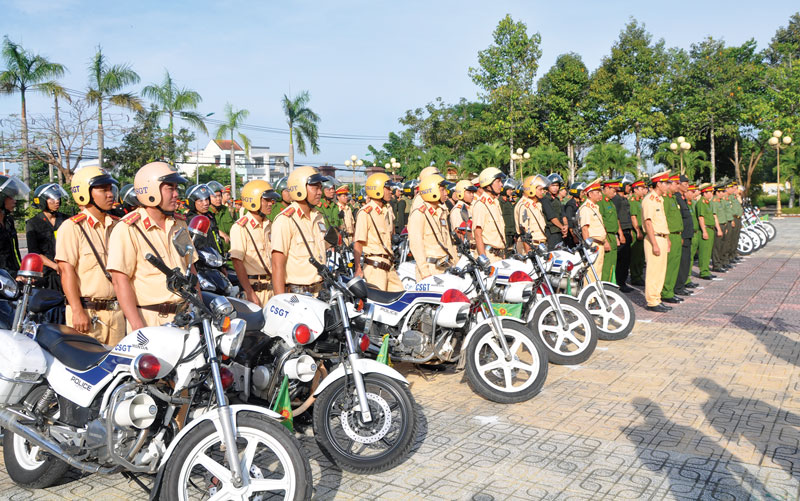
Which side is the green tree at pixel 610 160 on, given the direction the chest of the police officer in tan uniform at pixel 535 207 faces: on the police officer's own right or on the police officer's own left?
on the police officer's own left

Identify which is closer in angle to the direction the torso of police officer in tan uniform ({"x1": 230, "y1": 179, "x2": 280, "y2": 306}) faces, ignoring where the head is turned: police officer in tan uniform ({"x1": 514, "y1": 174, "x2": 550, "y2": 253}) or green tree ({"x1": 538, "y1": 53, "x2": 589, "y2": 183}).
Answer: the police officer in tan uniform

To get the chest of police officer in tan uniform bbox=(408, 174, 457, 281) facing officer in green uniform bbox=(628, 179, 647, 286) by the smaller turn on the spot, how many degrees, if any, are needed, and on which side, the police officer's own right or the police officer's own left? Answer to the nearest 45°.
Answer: approximately 90° to the police officer's own left

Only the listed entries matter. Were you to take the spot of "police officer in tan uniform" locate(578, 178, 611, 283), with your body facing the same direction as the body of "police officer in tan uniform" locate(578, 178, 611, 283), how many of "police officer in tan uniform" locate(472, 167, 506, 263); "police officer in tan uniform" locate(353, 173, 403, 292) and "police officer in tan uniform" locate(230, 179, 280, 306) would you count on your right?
3

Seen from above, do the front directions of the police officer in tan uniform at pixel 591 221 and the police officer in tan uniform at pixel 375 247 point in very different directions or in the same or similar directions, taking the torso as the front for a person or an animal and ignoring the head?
same or similar directions

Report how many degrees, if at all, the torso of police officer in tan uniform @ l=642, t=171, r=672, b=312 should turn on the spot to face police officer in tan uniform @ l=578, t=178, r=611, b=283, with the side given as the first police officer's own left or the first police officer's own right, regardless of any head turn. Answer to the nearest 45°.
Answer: approximately 135° to the first police officer's own right

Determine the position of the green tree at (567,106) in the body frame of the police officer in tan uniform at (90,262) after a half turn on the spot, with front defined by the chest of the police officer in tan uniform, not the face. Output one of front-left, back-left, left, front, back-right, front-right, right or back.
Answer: right

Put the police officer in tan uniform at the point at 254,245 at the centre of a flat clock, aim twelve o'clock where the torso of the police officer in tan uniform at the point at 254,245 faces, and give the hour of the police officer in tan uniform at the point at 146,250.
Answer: the police officer in tan uniform at the point at 146,250 is roughly at 2 o'clock from the police officer in tan uniform at the point at 254,245.

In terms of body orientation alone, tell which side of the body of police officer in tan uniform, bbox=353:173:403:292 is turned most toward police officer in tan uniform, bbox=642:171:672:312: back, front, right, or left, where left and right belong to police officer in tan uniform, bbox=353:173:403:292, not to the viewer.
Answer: left

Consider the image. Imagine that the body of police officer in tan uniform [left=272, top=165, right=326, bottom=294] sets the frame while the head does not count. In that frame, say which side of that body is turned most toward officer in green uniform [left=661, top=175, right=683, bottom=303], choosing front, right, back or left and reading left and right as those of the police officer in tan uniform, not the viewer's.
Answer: left

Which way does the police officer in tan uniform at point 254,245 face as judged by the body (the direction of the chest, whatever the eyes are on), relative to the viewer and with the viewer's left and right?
facing the viewer and to the right of the viewer

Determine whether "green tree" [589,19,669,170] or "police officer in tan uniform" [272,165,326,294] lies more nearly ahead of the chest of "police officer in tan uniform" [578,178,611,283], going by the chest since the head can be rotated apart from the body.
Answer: the police officer in tan uniform

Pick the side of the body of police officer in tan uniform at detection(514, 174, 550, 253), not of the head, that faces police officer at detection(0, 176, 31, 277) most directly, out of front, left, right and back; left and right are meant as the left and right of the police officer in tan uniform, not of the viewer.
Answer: right

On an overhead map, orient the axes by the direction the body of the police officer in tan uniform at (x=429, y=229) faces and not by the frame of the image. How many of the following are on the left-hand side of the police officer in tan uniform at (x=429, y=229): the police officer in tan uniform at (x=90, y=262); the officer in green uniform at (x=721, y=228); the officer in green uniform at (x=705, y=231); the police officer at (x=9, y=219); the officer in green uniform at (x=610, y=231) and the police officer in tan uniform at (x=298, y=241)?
3

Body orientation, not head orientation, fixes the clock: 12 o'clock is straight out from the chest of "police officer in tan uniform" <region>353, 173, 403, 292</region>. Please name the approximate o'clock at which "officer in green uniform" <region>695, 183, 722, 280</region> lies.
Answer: The officer in green uniform is roughly at 9 o'clock from the police officer in tan uniform.
